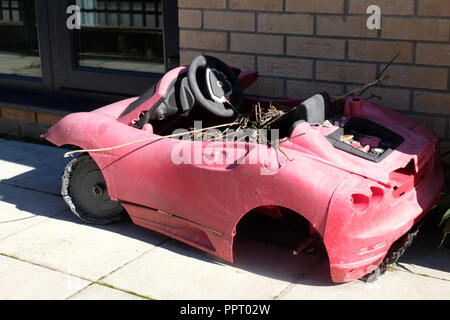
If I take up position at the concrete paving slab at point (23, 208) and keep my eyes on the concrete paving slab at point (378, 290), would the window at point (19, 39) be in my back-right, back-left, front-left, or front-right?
back-left

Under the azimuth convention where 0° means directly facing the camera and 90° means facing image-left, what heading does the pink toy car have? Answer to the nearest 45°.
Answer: approximately 135°

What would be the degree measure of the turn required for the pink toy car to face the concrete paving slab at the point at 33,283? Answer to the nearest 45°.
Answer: approximately 45° to its left

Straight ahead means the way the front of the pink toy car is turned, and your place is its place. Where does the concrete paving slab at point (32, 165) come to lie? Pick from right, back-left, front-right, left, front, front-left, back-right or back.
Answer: front

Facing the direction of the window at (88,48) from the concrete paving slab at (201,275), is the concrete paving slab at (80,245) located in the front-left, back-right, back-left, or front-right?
front-left

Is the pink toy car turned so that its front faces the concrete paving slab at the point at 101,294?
no

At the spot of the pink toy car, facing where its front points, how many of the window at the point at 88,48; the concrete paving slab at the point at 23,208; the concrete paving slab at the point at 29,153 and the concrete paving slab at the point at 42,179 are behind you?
0

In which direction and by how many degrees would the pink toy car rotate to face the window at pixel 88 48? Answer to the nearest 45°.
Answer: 0° — it already faces it
